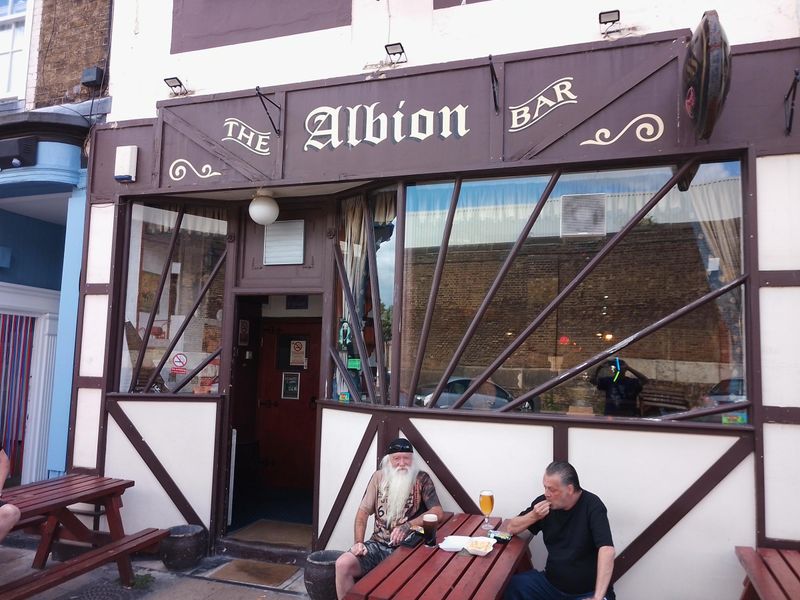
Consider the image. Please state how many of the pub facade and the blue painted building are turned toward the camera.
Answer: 2

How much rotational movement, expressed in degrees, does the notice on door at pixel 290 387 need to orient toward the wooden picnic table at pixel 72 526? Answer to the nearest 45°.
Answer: approximately 45° to its right

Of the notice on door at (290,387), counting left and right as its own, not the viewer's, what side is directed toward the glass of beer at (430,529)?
front

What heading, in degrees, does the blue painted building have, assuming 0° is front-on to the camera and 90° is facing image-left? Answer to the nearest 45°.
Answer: approximately 0°

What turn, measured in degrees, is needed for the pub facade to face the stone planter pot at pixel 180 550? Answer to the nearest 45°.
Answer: approximately 90° to its right

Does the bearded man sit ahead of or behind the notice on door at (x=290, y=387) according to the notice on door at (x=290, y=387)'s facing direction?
ahead

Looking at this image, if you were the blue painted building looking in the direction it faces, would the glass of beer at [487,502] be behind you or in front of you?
in front

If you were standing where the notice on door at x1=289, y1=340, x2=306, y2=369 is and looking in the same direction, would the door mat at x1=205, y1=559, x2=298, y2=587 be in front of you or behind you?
in front

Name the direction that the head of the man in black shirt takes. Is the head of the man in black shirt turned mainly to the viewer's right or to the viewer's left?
to the viewer's left

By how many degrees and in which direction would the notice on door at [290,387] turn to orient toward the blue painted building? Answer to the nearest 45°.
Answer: approximately 90° to its right
